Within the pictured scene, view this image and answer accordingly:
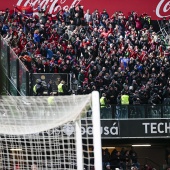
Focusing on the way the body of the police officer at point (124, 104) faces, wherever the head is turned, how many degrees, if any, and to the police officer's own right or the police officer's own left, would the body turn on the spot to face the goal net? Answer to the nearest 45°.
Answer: approximately 180°

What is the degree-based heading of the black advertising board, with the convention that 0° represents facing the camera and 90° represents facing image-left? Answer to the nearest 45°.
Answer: approximately 0°

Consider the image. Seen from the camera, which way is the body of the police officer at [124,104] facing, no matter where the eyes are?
away from the camera

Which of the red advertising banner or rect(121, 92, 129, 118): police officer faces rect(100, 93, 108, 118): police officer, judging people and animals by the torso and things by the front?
the red advertising banner

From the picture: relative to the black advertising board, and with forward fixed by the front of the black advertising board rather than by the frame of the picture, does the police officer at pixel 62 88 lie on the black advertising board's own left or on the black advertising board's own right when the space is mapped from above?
on the black advertising board's own right

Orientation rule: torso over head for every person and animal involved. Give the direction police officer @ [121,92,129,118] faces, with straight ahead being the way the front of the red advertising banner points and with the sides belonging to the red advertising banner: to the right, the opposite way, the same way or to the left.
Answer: the opposite way

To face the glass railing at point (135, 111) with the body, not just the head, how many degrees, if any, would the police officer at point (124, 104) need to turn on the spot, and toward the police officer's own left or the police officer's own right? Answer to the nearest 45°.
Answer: approximately 90° to the police officer's own right

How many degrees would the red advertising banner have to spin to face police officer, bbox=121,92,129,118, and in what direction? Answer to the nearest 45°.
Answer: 0° — it already faces them

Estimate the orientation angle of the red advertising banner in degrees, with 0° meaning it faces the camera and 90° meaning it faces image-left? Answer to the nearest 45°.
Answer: approximately 0°

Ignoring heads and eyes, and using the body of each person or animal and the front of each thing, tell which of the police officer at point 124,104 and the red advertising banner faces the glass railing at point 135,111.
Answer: the red advertising banner
